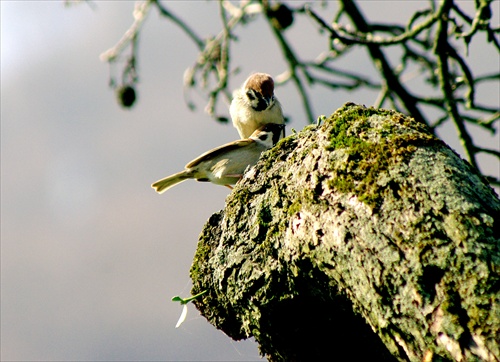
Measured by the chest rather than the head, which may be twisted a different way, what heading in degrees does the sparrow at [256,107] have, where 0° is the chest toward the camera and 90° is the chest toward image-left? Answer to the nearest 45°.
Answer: approximately 0°

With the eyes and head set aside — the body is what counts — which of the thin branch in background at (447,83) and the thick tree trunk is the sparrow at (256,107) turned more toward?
the thick tree trunk

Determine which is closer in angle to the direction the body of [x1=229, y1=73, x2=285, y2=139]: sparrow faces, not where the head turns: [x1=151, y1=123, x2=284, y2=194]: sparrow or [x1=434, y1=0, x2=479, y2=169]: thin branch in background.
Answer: the sparrow

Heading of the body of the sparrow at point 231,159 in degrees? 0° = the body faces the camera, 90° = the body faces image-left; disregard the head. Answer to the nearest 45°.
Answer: approximately 270°

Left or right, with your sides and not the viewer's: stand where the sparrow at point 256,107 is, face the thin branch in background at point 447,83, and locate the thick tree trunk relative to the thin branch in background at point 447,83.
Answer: right

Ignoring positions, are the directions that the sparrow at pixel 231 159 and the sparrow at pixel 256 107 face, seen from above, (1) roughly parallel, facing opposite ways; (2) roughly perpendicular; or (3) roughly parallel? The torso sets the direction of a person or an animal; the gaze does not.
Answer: roughly perpendicular

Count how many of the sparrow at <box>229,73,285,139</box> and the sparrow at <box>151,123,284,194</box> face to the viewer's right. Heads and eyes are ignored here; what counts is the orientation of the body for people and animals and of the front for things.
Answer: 1
